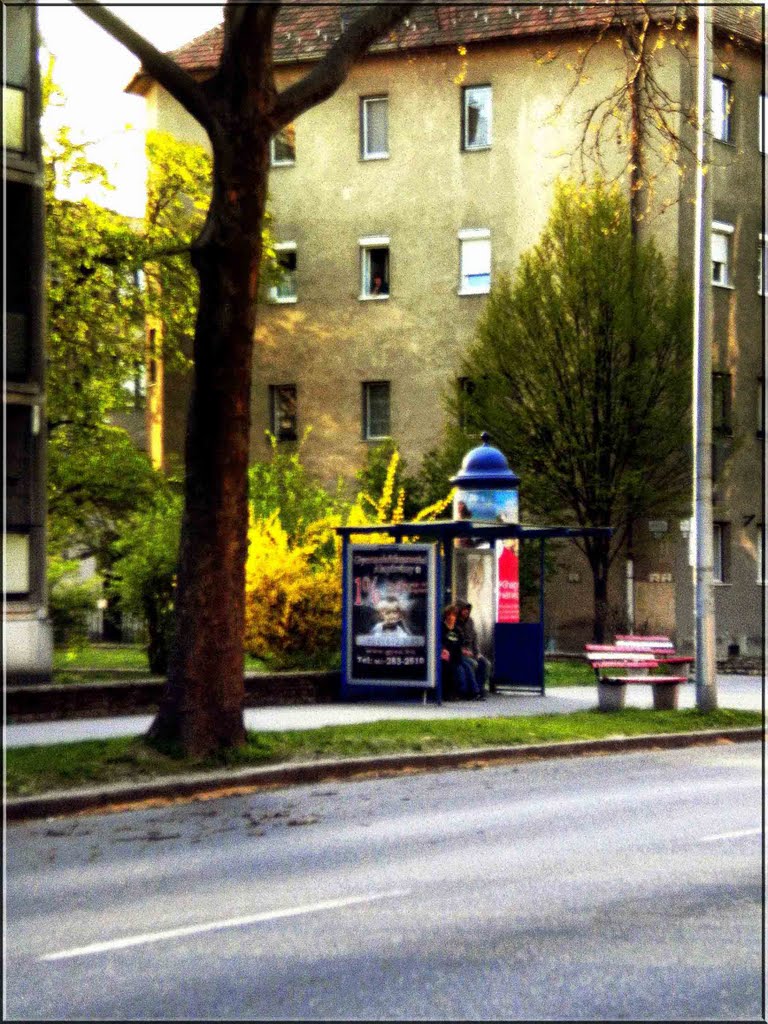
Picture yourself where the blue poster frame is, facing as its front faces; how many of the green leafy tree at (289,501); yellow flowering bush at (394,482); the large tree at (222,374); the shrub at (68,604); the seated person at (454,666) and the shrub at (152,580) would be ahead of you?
1

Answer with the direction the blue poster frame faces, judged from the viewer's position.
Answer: facing the viewer

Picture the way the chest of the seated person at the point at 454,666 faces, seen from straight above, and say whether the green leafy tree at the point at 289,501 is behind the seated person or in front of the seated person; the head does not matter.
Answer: behind

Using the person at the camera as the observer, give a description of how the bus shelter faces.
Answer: facing the viewer and to the right of the viewer

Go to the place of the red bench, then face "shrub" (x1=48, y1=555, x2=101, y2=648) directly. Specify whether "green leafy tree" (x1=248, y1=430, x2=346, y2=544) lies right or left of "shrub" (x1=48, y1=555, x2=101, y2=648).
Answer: right

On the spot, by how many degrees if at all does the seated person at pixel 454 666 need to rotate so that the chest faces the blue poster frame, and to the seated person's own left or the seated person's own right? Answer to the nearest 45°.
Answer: approximately 45° to the seated person's own right

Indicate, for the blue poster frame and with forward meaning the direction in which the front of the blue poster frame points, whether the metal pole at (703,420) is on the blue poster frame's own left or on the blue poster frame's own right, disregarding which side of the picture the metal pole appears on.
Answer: on the blue poster frame's own left

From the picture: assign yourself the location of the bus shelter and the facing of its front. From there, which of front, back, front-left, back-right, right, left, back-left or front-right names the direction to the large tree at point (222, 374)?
front-right

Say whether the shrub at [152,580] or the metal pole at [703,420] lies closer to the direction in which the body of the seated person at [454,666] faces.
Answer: the metal pole

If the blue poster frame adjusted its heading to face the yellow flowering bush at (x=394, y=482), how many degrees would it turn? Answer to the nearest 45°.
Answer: approximately 180°

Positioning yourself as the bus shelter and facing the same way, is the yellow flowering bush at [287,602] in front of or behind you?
behind

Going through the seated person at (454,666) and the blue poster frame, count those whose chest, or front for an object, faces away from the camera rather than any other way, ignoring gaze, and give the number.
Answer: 0

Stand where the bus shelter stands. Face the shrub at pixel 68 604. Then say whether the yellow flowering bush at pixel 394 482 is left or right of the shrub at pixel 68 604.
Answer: right

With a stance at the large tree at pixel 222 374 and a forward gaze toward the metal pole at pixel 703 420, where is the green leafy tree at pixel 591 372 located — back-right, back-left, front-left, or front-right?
front-left

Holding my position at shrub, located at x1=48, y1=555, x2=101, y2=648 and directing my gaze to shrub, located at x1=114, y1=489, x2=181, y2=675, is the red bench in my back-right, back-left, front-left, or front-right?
front-left
